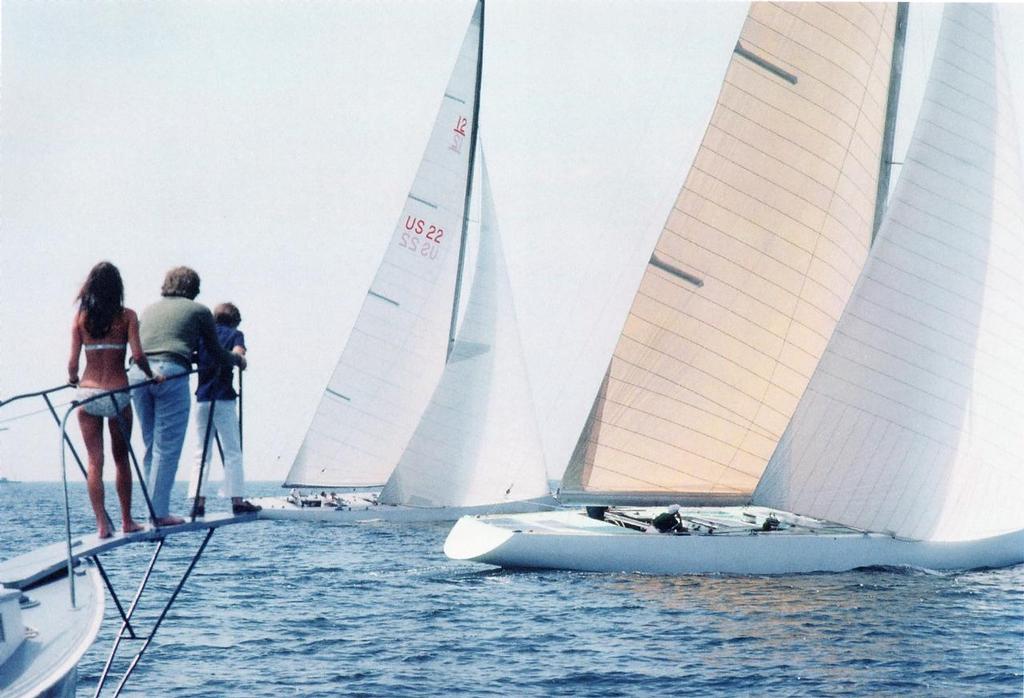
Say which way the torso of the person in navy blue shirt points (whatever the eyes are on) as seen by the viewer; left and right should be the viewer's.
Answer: facing away from the viewer and to the right of the viewer

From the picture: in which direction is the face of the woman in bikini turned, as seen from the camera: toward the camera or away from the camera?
away from the camera

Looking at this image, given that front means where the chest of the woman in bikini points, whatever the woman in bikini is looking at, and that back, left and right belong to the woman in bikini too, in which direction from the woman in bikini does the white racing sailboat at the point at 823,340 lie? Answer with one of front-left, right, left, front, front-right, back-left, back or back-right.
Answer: front-right

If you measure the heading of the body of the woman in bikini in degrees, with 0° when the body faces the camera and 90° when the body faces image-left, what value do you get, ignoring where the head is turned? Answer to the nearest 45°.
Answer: approximately 180°

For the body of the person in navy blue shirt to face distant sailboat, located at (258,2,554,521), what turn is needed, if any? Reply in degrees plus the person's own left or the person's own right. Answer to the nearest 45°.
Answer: approximately 45° to the person's own left

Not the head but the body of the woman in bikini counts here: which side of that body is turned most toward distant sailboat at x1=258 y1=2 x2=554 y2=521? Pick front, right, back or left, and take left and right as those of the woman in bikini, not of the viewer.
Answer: front

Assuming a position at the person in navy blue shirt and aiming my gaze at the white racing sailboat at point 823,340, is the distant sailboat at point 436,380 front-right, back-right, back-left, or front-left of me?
front-left

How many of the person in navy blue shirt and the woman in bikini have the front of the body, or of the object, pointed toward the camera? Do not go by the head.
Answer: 0

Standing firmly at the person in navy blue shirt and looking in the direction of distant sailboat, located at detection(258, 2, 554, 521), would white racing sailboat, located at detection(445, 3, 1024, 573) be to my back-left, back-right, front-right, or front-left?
front-right

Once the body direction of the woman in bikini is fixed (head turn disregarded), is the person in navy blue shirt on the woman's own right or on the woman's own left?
on the woman's own right

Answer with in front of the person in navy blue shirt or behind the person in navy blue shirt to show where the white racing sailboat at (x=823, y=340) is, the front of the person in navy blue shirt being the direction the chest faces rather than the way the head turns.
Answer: in front
